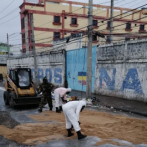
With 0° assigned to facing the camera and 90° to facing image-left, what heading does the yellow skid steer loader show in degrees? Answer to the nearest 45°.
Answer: approximately 315°
